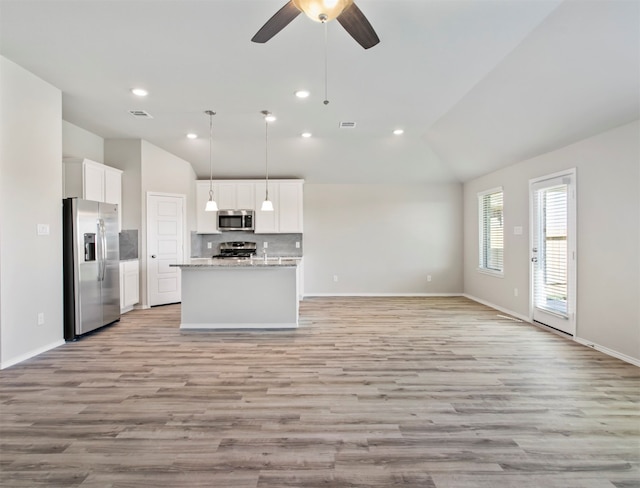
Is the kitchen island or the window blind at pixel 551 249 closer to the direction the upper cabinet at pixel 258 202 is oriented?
the kitchen island

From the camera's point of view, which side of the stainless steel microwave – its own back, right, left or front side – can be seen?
front

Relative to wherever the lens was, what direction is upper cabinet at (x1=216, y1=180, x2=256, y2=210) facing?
facing the viewer

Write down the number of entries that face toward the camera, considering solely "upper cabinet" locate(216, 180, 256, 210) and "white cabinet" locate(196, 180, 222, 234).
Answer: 2

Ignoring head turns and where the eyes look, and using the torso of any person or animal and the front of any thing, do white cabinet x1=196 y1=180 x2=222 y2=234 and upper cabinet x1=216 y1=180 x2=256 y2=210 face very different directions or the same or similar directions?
same or similar directions

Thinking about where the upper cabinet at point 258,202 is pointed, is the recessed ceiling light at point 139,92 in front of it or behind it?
in front

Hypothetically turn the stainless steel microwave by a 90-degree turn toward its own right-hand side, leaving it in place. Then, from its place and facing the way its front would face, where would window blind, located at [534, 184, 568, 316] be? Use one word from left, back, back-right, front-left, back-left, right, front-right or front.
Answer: back-left

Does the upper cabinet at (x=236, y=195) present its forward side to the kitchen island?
yes

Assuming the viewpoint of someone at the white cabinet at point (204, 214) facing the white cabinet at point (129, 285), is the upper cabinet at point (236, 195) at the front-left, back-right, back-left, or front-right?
back-left

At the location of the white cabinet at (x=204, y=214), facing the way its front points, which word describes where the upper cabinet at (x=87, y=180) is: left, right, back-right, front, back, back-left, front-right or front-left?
front-right

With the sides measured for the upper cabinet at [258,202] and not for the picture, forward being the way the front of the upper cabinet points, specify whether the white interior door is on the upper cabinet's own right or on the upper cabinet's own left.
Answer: on the upper cabinet's own right

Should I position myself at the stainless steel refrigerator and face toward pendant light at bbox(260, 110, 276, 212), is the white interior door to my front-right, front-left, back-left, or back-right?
front-left

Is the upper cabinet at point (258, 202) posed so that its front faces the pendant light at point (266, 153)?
yes

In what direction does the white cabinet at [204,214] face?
toward the camera

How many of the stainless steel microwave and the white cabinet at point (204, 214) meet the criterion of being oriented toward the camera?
2
